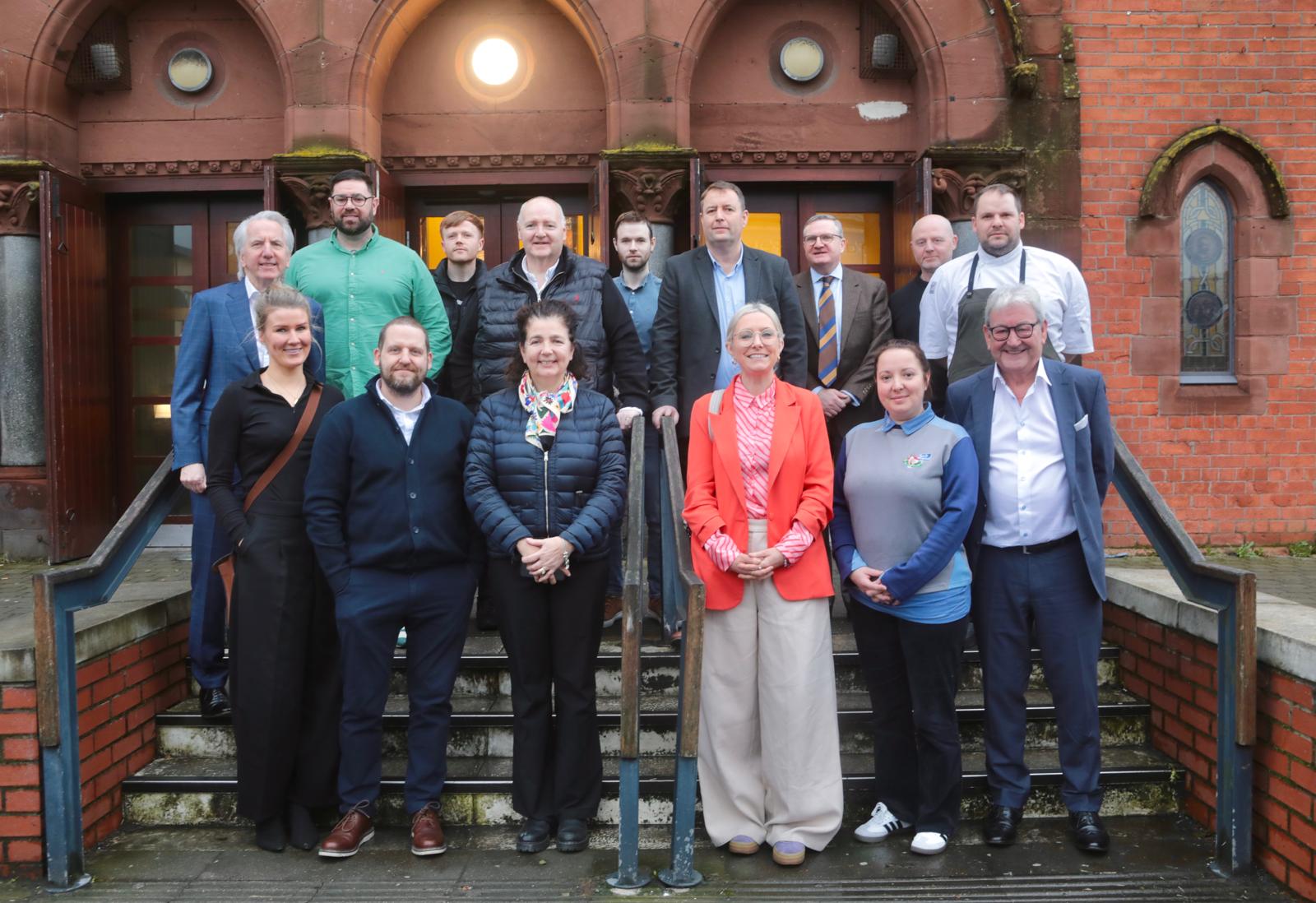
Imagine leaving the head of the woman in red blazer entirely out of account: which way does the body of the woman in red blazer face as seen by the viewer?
toward the camera

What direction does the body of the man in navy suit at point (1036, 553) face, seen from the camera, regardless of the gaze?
toward the camera

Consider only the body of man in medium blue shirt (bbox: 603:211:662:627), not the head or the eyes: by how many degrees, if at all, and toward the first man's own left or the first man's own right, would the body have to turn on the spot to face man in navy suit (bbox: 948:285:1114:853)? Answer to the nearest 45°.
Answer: approximately 45° to the first man's own left

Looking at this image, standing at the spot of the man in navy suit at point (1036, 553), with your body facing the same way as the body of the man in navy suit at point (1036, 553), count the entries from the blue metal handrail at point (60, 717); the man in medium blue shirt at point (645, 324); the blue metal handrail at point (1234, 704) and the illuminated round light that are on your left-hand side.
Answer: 1

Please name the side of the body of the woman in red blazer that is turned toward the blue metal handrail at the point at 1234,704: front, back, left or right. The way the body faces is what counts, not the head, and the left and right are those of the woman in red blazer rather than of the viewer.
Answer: left

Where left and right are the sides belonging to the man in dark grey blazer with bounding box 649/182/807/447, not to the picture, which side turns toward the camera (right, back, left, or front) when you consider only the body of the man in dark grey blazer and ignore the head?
front

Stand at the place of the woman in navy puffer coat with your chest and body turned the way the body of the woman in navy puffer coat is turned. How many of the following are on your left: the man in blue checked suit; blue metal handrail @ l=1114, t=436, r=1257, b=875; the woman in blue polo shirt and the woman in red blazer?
3

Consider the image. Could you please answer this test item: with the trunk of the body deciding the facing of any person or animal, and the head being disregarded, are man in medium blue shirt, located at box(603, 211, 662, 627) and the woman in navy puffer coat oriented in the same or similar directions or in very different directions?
same or similar directions

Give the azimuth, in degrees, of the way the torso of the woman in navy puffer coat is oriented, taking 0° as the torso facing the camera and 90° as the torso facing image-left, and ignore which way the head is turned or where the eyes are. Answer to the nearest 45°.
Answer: approximately 0°

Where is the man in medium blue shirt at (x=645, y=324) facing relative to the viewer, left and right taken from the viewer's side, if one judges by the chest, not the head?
facing the viewer
